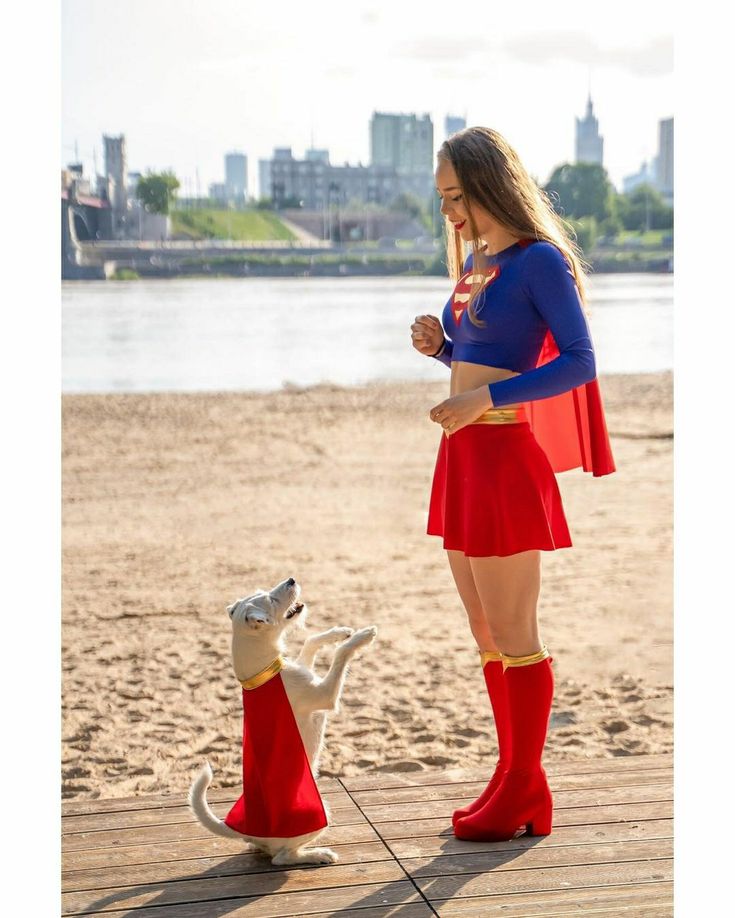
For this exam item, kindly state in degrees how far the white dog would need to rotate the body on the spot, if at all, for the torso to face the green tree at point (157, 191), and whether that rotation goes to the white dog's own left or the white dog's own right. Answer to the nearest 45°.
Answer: approximately 90° to the white dog's own left

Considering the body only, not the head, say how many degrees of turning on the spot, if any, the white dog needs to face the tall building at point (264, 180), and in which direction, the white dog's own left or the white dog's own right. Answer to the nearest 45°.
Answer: approximately 90° to the white dog's own left

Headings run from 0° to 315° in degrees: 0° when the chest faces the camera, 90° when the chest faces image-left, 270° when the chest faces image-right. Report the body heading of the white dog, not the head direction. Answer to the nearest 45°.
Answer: approximately 270°

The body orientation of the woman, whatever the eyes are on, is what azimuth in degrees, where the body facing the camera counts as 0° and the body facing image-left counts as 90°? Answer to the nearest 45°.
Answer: approximately 90°

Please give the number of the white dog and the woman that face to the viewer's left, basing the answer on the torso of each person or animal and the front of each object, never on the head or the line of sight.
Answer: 1

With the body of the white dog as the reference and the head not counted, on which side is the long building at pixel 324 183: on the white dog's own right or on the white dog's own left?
on the white dog's own left

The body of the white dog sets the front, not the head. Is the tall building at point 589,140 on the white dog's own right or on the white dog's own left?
on the white dog's own left

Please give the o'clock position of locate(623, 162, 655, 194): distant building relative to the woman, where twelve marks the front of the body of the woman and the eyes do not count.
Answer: The distant building is roughly at 3 o'clock from the woman.

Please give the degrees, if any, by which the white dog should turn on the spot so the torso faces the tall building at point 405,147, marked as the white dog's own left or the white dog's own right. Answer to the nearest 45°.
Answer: approximately 90° to the white dog's own left

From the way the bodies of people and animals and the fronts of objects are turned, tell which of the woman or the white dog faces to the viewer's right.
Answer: the white dog

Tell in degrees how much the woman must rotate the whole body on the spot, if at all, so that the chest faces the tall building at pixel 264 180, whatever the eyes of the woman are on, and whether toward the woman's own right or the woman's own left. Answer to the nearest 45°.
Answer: approximately 90° to the woman's own right

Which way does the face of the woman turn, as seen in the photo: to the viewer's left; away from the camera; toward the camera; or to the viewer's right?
to the viewer's left

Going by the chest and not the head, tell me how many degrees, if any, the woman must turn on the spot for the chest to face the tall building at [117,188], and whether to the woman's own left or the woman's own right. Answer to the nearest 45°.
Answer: approximately 90° to the woman's own right

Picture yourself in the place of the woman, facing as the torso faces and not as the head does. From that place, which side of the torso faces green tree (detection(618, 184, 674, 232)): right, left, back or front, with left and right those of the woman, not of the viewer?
right

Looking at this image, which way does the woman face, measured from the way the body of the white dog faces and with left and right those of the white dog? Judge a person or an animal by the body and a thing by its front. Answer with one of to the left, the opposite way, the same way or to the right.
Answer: the opposite way

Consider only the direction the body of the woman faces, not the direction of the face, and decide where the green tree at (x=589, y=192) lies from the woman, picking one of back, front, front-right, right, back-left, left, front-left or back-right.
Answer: right
